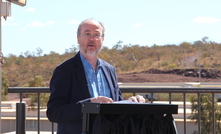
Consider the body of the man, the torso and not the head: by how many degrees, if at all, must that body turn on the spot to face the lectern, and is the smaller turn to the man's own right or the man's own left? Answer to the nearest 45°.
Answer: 0° — they already face it

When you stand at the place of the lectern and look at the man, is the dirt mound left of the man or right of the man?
right

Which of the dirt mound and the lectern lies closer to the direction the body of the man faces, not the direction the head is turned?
the lectern

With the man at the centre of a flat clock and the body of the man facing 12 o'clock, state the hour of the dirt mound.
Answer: The dirt mound is roughly at 8 o'clock from the man.

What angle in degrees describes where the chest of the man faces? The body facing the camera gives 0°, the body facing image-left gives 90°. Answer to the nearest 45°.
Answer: approximately 315°
